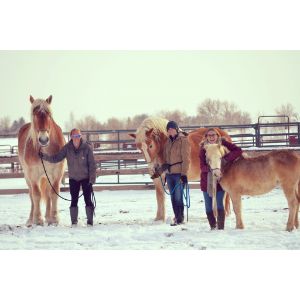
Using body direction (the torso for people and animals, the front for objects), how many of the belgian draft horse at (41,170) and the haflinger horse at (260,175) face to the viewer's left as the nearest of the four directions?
1

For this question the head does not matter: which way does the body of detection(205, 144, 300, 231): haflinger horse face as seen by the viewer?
to the viewer's left

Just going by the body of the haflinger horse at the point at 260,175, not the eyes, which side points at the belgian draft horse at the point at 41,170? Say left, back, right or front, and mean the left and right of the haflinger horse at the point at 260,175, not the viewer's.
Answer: front

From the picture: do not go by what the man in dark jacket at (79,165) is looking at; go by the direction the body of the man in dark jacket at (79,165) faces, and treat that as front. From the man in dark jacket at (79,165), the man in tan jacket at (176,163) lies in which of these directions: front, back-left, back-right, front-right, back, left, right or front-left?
left

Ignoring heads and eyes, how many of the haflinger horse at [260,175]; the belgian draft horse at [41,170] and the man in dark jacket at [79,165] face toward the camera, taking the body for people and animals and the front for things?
2

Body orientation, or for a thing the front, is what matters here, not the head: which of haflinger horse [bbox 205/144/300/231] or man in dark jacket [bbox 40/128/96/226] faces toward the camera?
the man in dark jacket

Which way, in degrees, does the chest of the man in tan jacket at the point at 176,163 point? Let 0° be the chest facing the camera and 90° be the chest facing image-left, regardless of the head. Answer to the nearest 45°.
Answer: approximately 45°

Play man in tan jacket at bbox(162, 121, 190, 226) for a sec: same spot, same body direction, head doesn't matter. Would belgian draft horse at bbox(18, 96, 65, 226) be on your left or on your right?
on your right

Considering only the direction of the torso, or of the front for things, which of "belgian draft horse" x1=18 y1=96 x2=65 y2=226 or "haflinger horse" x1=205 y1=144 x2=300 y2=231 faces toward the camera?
"belgian draft horse" x1=18 y1=96 x2=65 y2=226

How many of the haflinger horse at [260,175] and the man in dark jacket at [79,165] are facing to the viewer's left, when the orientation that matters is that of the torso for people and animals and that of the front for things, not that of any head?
1

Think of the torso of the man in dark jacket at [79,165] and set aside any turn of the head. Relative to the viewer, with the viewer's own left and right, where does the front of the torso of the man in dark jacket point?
facing the viewer
